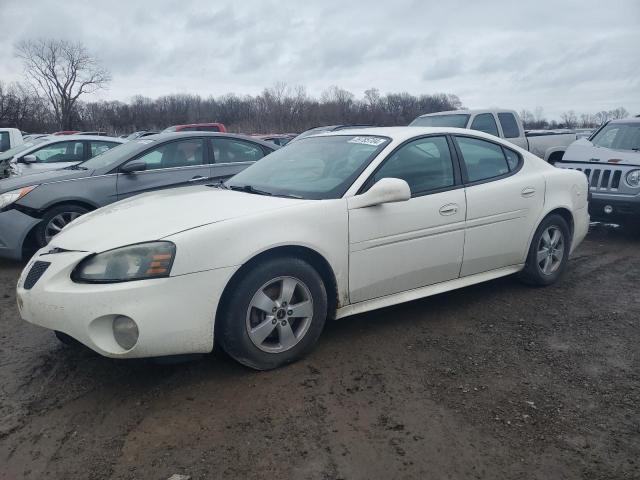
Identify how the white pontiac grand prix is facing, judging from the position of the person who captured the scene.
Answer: facing the viewer and to the left of the viewer
